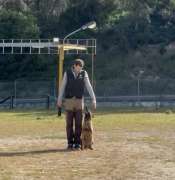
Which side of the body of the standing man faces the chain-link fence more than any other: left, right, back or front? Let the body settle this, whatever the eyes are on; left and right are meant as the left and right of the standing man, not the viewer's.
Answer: back

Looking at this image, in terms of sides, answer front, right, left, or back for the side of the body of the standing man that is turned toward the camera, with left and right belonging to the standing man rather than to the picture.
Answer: front
